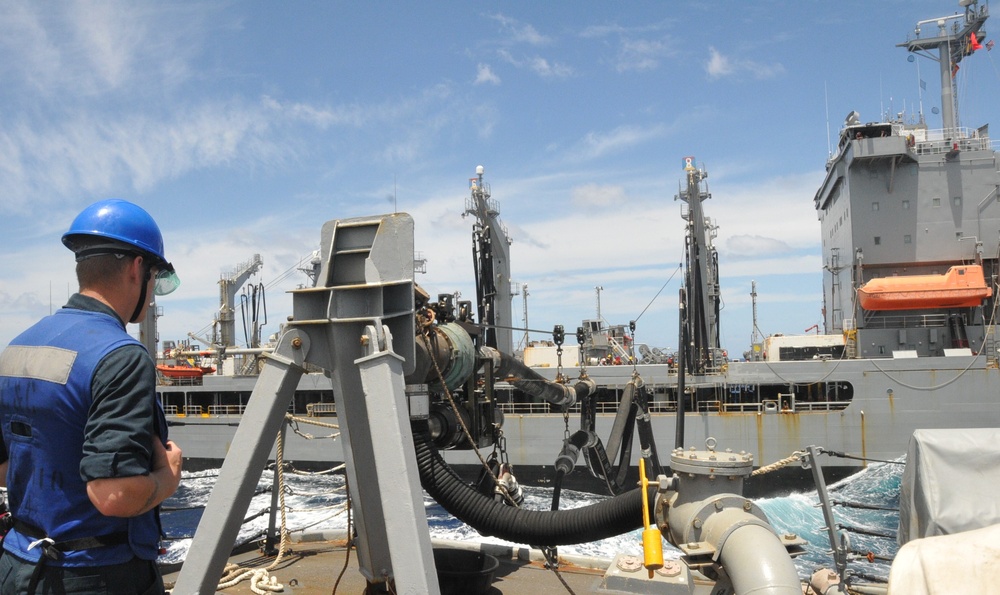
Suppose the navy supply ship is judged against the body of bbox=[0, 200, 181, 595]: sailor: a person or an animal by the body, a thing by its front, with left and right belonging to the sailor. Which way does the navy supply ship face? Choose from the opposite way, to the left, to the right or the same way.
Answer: to the left

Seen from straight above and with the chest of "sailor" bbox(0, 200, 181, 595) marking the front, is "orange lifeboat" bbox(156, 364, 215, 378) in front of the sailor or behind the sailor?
in front

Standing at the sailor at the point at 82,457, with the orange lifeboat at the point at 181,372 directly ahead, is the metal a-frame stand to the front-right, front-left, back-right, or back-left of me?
front-right

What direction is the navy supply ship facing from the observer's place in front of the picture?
facing to the left of the viewer

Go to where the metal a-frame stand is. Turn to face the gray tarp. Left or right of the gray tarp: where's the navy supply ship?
left

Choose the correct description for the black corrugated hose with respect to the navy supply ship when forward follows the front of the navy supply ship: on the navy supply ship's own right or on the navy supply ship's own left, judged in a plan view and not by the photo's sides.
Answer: on the navy supply ship's own left

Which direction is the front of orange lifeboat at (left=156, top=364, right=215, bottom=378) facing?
to the viewer's left

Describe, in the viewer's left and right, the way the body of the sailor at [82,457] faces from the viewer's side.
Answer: facing away from the viewer and to the right of the viewer

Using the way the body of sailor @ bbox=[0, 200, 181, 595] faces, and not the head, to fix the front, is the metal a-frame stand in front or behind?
in front

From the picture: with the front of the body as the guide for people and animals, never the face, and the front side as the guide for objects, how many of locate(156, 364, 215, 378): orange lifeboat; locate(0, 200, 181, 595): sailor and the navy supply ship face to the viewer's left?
2
